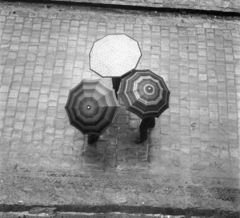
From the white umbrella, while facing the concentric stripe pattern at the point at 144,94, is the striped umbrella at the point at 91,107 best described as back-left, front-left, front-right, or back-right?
front-right

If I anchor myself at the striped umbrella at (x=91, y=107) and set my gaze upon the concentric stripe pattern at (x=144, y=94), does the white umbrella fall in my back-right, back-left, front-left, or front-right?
front-left

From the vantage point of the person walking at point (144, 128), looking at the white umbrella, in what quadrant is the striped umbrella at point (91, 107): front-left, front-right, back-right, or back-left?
front-left
